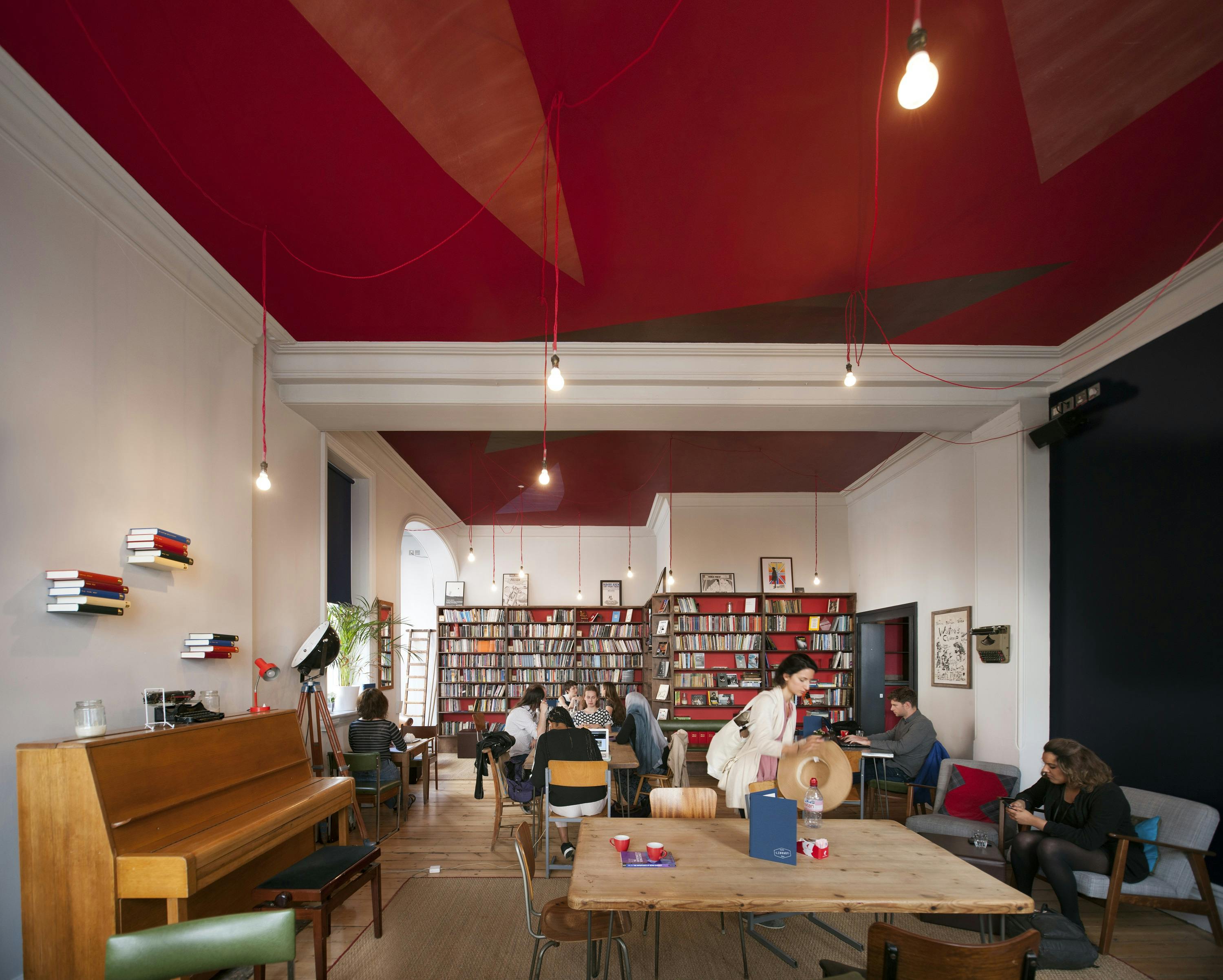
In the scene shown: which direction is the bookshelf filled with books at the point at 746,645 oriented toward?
toward the camera

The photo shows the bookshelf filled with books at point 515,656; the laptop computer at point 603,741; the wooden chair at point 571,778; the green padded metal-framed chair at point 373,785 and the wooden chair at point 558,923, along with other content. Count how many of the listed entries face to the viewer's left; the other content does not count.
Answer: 0

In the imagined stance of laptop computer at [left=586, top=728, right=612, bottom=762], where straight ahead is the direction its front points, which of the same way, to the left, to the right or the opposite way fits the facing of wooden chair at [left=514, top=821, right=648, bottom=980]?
to the left

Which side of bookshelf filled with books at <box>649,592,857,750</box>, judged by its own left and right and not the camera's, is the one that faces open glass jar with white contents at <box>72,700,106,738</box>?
front

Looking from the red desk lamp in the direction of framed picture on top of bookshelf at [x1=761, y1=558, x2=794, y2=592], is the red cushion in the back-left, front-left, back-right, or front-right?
front-right

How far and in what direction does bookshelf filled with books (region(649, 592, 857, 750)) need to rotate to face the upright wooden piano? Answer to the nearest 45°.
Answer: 0° — it already faces it

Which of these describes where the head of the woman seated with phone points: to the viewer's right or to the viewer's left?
to the viewer's left

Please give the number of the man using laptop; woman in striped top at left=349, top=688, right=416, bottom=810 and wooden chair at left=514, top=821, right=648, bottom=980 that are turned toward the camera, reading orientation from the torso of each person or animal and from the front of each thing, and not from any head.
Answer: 0

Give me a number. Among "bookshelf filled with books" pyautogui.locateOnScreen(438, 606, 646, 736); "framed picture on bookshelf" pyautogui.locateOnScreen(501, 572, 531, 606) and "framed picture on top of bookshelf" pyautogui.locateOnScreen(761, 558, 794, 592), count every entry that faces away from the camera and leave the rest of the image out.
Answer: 0

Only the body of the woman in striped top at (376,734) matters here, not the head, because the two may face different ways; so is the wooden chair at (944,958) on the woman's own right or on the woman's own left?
on the woman's own right

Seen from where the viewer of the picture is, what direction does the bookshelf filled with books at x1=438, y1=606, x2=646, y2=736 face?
facing the viewer

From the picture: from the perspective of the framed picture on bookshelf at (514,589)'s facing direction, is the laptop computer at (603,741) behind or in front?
in front

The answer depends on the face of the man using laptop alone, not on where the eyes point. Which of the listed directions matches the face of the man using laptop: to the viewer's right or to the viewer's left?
to the viewer's left

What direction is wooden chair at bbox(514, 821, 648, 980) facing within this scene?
to the viewer's right

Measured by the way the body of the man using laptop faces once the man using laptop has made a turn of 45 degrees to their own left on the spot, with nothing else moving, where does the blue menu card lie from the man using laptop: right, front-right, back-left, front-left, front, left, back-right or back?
front-left

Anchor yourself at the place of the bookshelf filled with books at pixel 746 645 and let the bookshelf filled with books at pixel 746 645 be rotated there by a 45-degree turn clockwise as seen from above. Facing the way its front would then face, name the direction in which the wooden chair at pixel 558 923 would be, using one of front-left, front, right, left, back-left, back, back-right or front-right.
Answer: front-left

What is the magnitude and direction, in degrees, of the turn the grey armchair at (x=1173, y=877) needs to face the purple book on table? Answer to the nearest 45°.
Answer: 0° — it already faces it

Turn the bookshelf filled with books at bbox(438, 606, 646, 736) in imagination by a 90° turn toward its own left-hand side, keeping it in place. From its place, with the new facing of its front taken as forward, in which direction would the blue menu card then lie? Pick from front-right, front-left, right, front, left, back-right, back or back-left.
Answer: right
